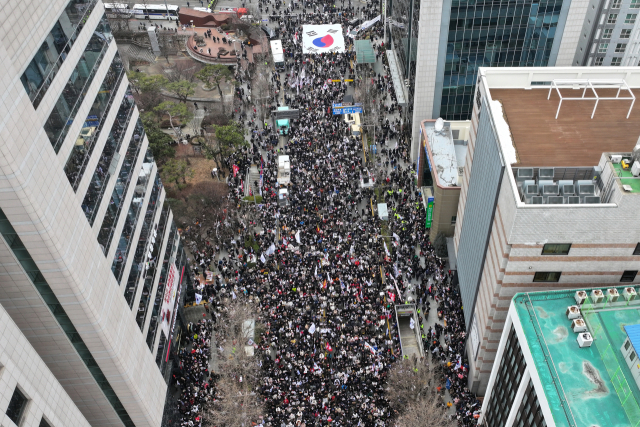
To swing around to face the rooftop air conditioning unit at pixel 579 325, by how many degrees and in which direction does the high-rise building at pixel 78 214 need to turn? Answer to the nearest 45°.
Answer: approximately 45° to its left

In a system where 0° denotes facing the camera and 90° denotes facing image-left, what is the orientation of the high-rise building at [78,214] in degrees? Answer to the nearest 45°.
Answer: approximately 315°

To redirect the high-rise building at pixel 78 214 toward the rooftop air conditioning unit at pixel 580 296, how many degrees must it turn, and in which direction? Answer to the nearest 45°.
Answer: approximately 45° to its left

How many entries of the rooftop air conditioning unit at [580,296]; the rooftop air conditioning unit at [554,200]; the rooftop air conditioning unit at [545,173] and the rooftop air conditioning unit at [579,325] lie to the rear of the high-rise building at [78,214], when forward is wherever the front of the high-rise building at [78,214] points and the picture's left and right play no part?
0
